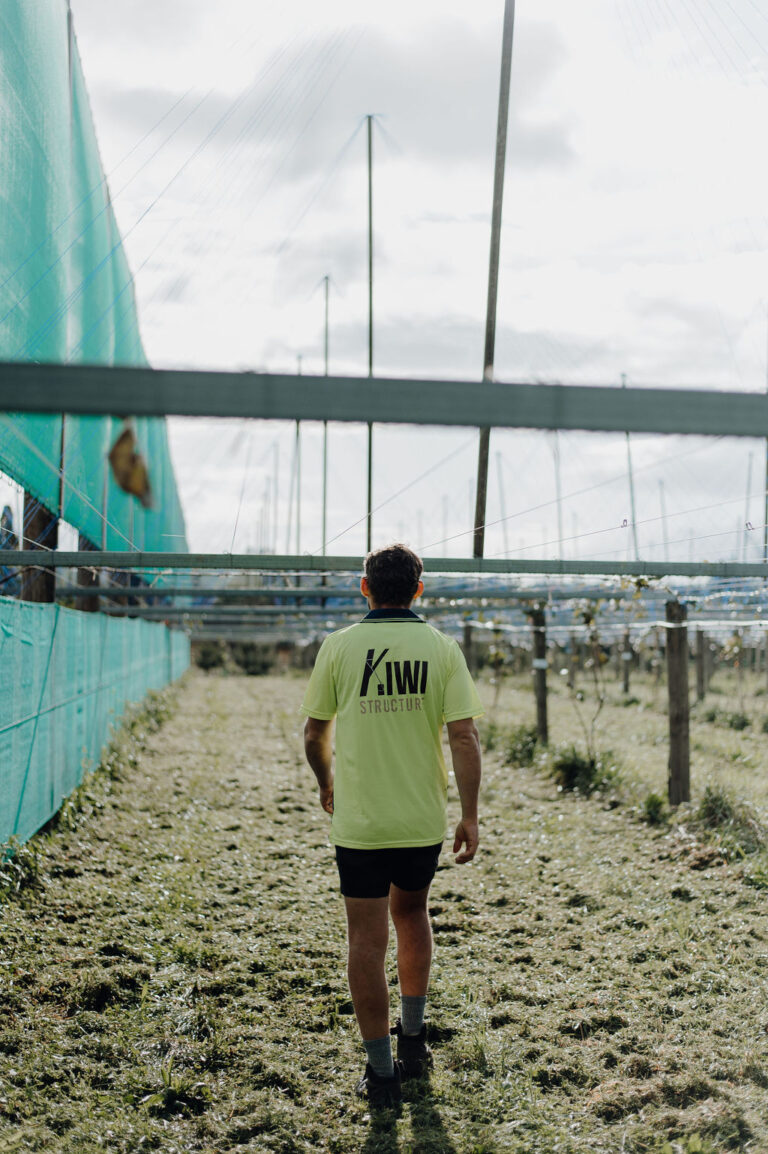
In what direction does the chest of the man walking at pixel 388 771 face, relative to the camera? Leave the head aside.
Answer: away from the camera

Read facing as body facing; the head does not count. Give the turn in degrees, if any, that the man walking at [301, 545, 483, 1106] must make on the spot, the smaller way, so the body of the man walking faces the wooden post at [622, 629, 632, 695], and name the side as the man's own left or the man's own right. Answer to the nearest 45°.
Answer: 0° — they already face it

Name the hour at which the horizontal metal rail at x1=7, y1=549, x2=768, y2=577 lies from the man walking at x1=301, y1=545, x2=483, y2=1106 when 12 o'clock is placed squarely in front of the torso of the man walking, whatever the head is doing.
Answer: The horizontal metal rail is roughly at 12 o'clock from the man walking.

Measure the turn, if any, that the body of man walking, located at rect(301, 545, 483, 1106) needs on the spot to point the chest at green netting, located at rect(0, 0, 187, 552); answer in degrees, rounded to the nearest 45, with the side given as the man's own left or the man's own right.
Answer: approximately 45° to the man's own left

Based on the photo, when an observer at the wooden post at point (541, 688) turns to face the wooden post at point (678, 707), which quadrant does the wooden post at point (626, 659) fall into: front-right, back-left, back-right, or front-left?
back-left
